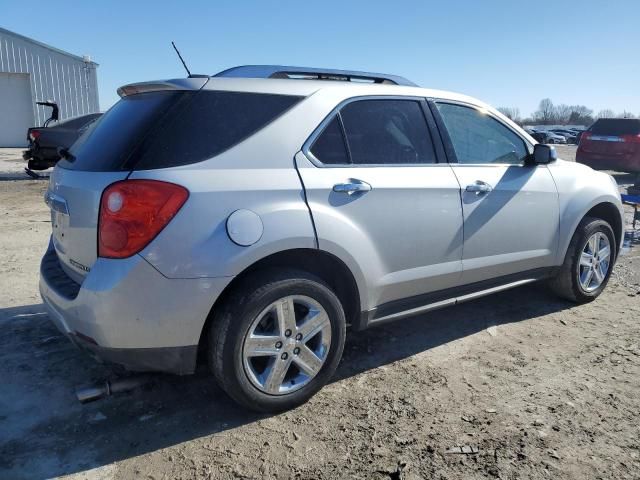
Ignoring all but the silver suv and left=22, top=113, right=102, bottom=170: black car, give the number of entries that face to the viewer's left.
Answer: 0

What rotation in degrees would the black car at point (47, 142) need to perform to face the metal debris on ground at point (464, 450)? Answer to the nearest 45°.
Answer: approximately 135° to its right

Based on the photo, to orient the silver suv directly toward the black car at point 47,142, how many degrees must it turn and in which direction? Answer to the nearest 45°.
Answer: approximately 90° to its left

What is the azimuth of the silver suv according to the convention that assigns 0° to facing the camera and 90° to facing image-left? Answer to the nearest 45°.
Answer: approximately 225°

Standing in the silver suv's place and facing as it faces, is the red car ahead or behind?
ahead

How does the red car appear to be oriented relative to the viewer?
away from the camera

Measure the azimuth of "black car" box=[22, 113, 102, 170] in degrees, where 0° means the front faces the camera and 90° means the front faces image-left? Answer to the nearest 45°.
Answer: approximately 225°

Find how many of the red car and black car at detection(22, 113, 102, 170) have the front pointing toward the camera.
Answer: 0

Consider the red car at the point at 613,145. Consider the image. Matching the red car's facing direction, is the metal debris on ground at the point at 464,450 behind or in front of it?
behind

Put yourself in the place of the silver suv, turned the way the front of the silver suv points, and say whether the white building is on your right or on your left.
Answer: on your left

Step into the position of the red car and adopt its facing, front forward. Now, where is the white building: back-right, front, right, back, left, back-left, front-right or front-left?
left
